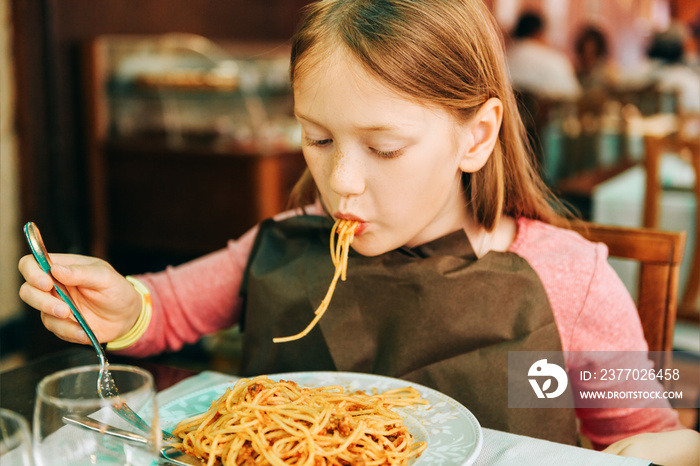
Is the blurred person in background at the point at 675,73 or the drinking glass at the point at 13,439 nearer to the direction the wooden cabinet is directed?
the drinking glass

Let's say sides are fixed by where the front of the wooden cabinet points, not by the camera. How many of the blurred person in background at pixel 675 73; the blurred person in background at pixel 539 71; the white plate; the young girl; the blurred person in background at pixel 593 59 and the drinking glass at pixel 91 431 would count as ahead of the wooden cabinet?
3

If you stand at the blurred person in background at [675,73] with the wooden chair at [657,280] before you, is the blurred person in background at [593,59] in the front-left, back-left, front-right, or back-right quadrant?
back-right

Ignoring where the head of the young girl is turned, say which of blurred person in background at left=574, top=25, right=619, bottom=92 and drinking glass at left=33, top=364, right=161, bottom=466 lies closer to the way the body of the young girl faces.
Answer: the drinking glass

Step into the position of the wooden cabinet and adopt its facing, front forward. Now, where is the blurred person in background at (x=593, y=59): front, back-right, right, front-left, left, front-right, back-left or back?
back-left

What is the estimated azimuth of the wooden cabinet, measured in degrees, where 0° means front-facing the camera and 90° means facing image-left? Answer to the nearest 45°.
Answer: approximately 0°

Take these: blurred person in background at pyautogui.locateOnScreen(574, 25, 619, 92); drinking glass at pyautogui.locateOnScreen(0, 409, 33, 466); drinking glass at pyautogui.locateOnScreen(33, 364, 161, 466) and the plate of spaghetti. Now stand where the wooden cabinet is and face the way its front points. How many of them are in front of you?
3

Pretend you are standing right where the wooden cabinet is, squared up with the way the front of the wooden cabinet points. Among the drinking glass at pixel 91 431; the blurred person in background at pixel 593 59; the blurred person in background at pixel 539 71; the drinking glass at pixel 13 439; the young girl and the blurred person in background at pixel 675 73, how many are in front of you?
3

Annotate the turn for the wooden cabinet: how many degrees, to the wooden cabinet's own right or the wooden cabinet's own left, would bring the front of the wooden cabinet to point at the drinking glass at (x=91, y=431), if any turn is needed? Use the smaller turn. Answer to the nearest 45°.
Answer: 0° — it already faces it

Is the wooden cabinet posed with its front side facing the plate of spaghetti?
yes

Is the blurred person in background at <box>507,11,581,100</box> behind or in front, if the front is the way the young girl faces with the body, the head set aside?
behind

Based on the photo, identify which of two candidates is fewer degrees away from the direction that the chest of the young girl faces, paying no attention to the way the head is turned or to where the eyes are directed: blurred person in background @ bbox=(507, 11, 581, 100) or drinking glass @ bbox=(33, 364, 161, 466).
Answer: the drinking glass
